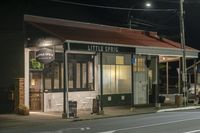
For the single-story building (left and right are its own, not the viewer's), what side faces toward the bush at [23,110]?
right

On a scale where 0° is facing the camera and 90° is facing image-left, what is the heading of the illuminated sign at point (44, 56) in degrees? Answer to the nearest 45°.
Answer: approximately 0°

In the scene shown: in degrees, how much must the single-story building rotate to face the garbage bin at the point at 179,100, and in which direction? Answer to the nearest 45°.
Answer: approximately 90° to its left

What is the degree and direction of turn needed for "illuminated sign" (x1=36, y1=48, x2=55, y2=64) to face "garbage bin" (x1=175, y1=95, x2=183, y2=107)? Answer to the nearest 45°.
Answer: approximately 135° to its left

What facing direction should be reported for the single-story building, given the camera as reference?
facing the viewer and to the right of the viewer
